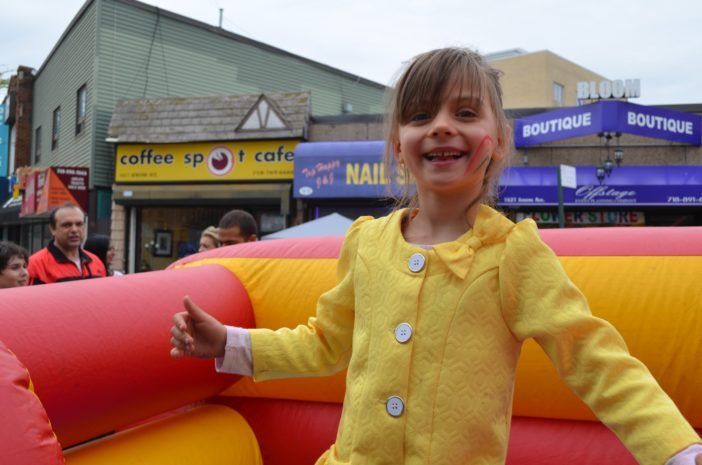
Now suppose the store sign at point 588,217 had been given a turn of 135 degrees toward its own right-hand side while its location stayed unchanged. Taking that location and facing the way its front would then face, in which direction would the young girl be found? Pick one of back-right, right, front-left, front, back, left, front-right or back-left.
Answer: back-left

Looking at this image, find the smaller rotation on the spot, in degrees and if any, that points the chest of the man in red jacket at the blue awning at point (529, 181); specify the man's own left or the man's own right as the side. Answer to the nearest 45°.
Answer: approximately 90° to the man's own left

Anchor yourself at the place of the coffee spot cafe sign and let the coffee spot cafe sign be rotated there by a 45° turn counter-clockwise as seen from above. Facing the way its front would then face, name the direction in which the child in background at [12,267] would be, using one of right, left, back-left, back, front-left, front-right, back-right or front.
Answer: front-right

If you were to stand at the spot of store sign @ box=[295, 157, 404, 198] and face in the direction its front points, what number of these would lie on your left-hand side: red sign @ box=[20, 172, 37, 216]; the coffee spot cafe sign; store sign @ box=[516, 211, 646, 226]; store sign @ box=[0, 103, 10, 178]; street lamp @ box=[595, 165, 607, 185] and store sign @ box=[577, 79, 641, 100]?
3

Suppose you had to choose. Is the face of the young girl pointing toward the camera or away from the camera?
toward the camera

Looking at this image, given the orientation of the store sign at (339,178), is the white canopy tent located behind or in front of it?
in front

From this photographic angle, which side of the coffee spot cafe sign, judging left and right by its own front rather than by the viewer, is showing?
front

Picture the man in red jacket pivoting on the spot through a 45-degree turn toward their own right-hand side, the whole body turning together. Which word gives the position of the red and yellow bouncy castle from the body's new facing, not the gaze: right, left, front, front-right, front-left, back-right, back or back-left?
front

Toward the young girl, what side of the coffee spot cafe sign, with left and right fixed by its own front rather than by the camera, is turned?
front

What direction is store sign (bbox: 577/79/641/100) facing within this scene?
toward the camera

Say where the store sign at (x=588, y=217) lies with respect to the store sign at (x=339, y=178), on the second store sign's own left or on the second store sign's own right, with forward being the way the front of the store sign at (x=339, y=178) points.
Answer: on the second store sign's own left

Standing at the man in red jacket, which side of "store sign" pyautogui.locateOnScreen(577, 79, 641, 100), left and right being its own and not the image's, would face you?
front

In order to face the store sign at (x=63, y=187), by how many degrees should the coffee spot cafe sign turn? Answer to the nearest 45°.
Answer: approximately 135° to its right

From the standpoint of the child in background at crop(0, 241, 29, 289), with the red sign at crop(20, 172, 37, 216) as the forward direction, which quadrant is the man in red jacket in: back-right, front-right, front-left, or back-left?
front-right

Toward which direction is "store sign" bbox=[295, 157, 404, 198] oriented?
toward the camera
